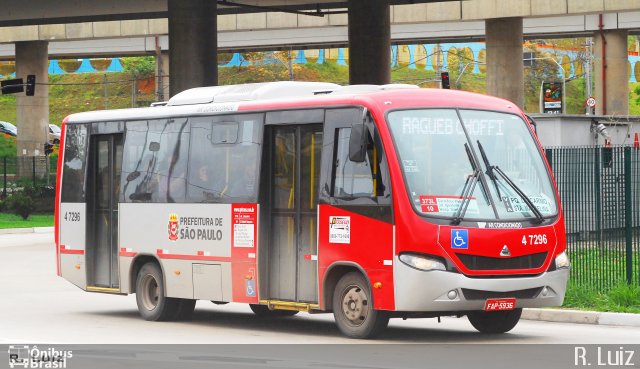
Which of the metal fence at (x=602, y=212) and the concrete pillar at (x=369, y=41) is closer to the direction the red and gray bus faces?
the metal fence

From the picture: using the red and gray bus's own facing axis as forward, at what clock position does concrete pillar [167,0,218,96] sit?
The concrete pillar is roughly at 7 o'clock from the red and gray bus.

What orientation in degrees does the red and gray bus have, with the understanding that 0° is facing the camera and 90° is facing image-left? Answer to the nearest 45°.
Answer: approximately 315°

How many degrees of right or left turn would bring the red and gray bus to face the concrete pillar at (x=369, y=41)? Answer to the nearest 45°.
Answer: approximately 135° to its left

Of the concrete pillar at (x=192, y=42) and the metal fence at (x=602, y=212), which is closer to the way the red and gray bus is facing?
the metal fence

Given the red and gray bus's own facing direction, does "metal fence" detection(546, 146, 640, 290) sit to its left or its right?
on its left
